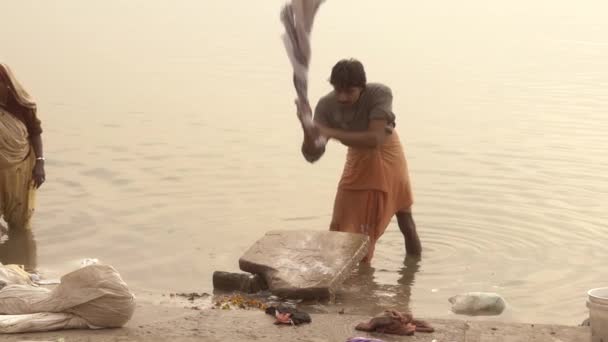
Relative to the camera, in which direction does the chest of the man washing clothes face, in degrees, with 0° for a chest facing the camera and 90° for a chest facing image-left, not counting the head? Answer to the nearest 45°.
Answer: approximately 45°

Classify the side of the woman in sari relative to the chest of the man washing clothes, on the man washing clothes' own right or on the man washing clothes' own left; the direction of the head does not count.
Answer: on the man washing clothes' own right
